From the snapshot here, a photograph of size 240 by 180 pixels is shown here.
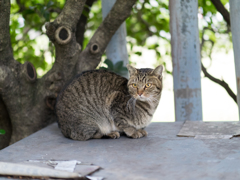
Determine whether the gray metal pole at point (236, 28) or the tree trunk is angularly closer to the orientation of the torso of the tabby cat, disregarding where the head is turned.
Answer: the gray metal pole

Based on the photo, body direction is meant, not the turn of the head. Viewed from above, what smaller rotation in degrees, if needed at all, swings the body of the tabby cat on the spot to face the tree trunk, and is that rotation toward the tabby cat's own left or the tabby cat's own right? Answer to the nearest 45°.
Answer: approximately 135° to the tabby cat's own left

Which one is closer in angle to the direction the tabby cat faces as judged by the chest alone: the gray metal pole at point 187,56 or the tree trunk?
the gray metal pole

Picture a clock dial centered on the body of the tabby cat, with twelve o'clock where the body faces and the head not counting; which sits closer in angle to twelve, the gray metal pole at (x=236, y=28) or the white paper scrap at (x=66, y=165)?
the gray metal pole

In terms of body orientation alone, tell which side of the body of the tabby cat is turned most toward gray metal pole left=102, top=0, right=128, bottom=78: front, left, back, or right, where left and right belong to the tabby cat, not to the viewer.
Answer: left

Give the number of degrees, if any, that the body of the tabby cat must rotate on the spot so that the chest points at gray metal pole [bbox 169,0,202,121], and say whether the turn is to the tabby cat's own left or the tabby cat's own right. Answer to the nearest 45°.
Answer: approximately 45° to the tabby cat's own left

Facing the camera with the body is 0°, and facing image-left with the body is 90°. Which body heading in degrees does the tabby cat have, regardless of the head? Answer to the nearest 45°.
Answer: approximately 270°
